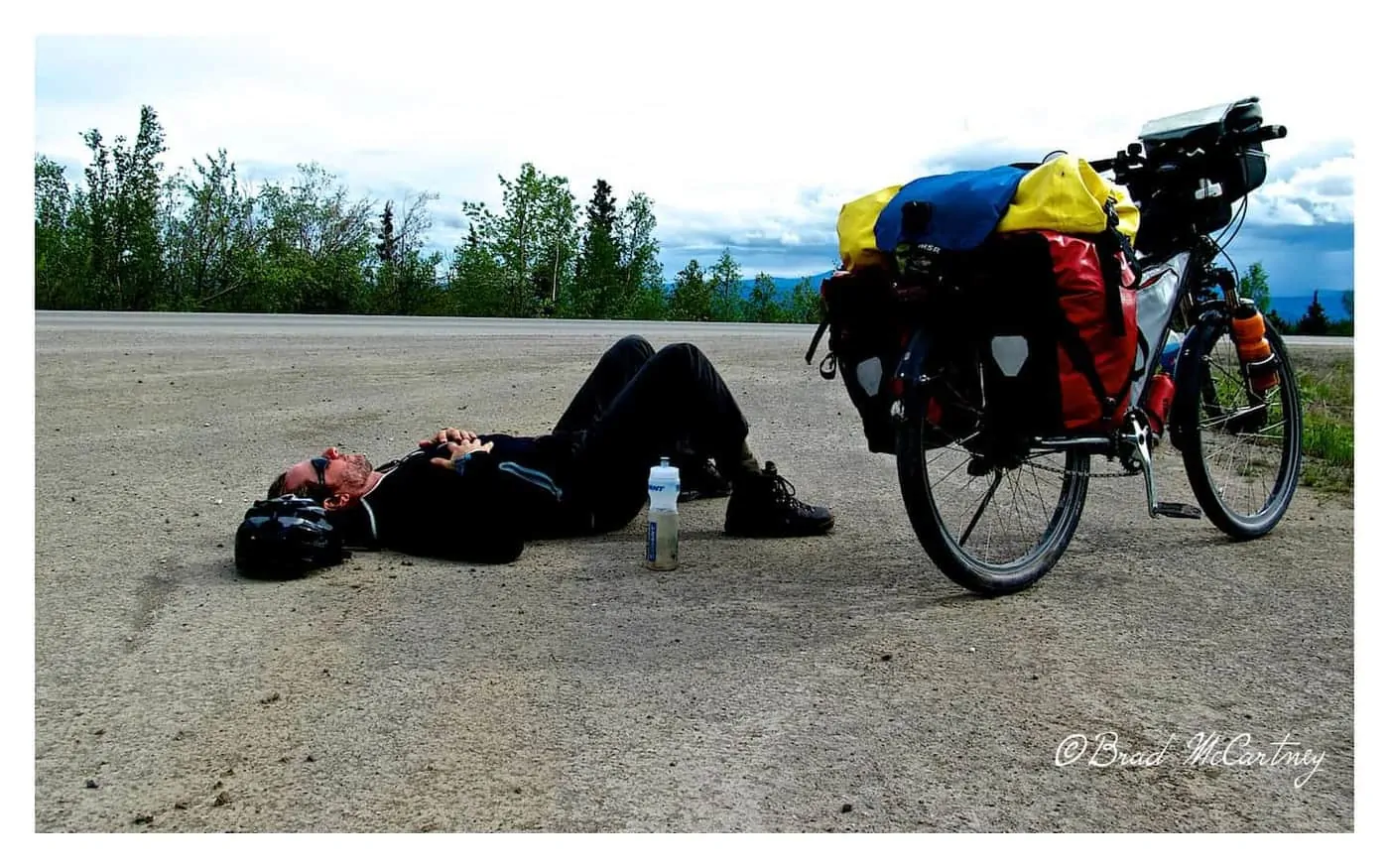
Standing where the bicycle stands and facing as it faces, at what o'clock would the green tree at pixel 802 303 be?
The green tree is roughly at 10 o'clock from the bicycle.

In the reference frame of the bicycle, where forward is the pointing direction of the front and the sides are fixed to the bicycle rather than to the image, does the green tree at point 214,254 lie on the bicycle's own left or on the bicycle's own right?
on the bicycle's own left

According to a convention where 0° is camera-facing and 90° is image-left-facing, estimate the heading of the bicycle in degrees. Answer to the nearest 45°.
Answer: approximately 225°

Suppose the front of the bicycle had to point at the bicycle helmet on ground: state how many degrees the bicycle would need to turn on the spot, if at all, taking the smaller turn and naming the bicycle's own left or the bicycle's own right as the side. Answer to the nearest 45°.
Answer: approximately 180°

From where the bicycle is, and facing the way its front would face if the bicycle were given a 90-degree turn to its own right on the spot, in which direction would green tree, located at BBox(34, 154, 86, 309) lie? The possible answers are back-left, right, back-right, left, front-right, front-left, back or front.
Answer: back

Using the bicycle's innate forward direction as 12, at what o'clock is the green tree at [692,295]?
The green tree is roughly at 10 o'clock from the bicycle.

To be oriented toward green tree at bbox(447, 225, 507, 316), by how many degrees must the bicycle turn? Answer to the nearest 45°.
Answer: approximately 90° to its left

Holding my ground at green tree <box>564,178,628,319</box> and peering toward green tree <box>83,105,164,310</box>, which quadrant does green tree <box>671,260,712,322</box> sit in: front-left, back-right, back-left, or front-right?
back-right

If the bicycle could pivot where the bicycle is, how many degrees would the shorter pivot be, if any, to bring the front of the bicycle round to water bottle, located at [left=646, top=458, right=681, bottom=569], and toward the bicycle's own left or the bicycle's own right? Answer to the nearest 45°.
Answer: approximately 180°

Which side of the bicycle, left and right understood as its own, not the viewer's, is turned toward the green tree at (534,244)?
left

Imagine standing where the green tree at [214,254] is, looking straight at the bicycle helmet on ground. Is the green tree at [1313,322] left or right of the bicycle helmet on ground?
left

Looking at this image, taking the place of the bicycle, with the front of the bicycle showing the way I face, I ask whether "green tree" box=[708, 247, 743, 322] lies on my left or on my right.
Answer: on my left
